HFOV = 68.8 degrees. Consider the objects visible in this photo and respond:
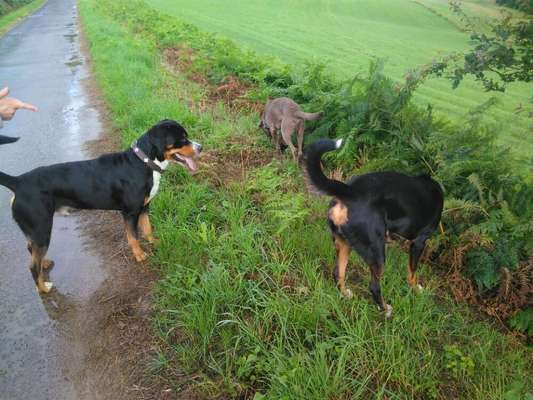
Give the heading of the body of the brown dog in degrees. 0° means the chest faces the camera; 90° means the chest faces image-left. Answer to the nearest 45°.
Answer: approximately 135°

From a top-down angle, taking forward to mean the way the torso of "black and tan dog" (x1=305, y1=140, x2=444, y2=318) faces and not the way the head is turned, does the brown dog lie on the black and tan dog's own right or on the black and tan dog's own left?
on the black and tan dog's own left

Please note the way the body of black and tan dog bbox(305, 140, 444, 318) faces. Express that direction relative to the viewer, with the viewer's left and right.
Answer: facing away from the viewer and to the right of the viewer

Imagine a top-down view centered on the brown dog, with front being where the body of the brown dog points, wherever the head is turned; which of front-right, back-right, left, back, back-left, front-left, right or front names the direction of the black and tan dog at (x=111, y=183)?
left

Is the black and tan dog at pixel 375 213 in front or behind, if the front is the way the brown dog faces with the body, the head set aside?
behind

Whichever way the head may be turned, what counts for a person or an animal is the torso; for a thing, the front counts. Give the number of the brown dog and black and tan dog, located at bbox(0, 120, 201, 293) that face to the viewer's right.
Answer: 1

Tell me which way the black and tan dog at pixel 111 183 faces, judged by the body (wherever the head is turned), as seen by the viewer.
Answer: to the viewer's right

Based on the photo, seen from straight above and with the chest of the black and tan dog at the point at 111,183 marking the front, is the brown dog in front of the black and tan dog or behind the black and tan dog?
in front

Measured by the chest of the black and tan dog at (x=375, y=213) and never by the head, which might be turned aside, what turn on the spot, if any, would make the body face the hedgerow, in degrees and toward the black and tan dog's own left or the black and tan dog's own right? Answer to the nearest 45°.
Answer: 0° — it already faces it
